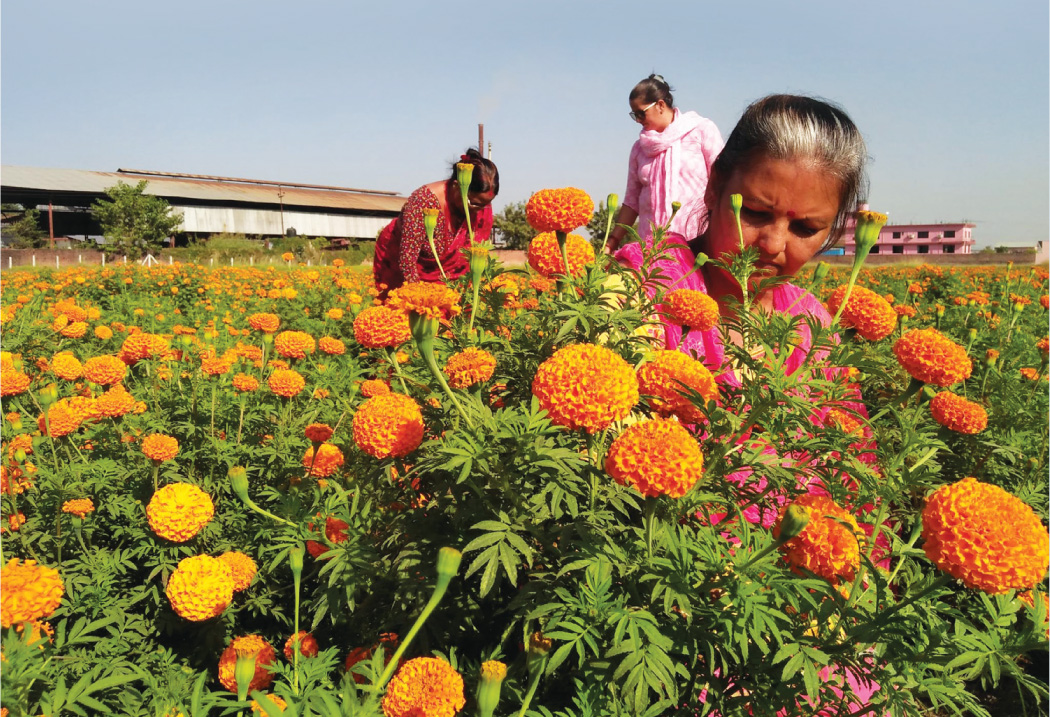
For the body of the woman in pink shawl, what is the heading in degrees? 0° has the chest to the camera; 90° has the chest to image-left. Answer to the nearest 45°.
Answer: approximately 45°

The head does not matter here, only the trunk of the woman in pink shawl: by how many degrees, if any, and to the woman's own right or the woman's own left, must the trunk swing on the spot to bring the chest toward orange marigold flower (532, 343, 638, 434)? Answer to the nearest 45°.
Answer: approximately 45° to the woman's own left

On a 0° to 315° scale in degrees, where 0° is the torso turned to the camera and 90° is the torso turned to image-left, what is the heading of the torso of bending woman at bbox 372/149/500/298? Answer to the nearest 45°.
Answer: approximately 270°

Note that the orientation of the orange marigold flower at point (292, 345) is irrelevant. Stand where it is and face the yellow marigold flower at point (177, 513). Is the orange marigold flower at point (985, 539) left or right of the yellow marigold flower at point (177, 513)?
left

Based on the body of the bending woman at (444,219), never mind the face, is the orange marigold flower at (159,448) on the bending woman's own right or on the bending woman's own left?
on the bending woman's own right
